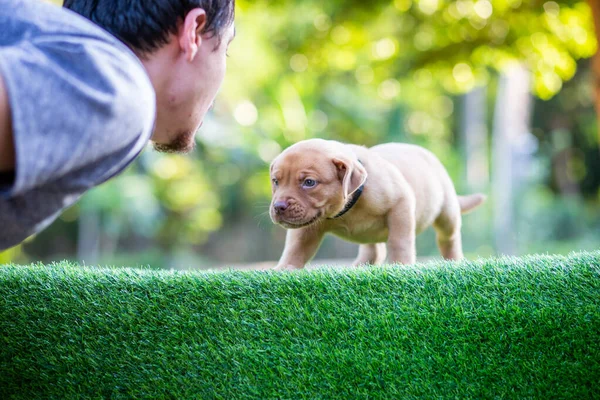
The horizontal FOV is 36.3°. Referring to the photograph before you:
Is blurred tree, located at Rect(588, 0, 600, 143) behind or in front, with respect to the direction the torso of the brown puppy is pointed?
behind
